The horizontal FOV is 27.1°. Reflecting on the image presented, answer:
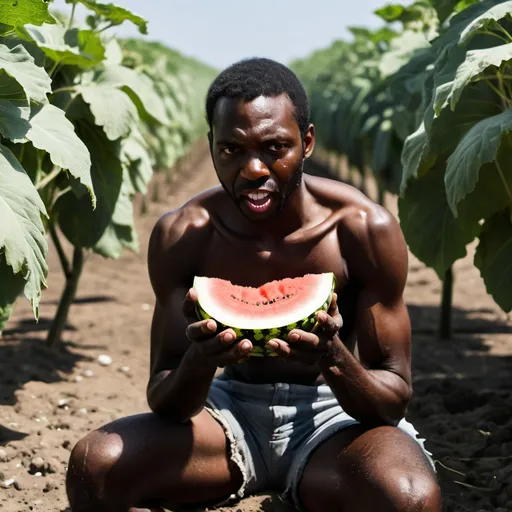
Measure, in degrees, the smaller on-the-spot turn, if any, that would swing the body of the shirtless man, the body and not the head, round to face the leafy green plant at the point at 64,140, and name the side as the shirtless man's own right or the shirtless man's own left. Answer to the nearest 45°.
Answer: approximately 135° to the shirtless man's own right

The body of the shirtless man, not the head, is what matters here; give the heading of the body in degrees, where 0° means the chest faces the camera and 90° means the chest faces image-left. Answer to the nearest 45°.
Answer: approximately 0°
